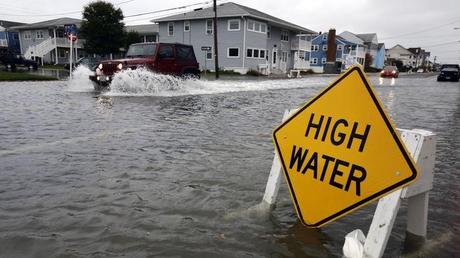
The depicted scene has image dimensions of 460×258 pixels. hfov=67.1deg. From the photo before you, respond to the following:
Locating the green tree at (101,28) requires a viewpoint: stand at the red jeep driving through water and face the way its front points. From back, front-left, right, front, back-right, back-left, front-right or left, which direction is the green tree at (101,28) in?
back-right

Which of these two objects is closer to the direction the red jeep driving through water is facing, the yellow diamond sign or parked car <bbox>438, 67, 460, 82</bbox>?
the yellow diamond sign

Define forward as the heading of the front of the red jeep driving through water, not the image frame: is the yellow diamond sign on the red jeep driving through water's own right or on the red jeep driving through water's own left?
on the red jeep driving through water's own left

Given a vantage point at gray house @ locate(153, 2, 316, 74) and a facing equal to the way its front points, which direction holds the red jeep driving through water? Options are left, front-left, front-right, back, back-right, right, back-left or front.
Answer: front-right

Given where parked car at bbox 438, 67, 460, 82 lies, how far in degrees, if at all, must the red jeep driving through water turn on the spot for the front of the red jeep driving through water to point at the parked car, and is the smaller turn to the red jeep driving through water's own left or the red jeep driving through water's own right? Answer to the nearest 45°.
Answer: approximately 180°

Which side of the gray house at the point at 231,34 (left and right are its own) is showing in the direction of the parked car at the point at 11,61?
right

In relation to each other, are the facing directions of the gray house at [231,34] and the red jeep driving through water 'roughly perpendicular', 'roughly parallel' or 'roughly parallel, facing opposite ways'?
roughly perpendicular

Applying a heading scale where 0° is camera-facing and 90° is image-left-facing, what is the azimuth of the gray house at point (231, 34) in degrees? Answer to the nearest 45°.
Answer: approximately 315°
